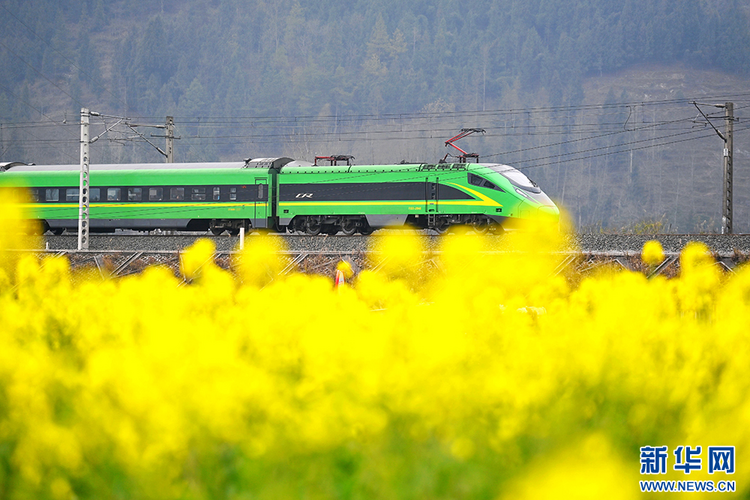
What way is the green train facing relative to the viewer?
to the viewer's right

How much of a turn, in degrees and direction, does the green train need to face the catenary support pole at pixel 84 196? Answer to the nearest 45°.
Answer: approximately 180°
